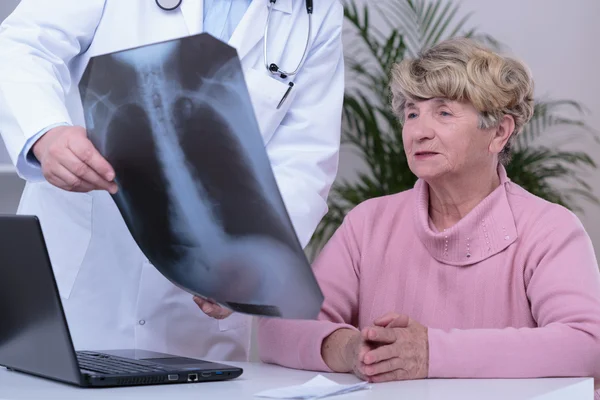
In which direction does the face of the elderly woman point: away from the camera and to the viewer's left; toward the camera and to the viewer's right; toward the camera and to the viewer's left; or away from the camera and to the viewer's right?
toward the camera and to the viewer's left

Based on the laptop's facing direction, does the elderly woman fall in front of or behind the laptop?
in front
